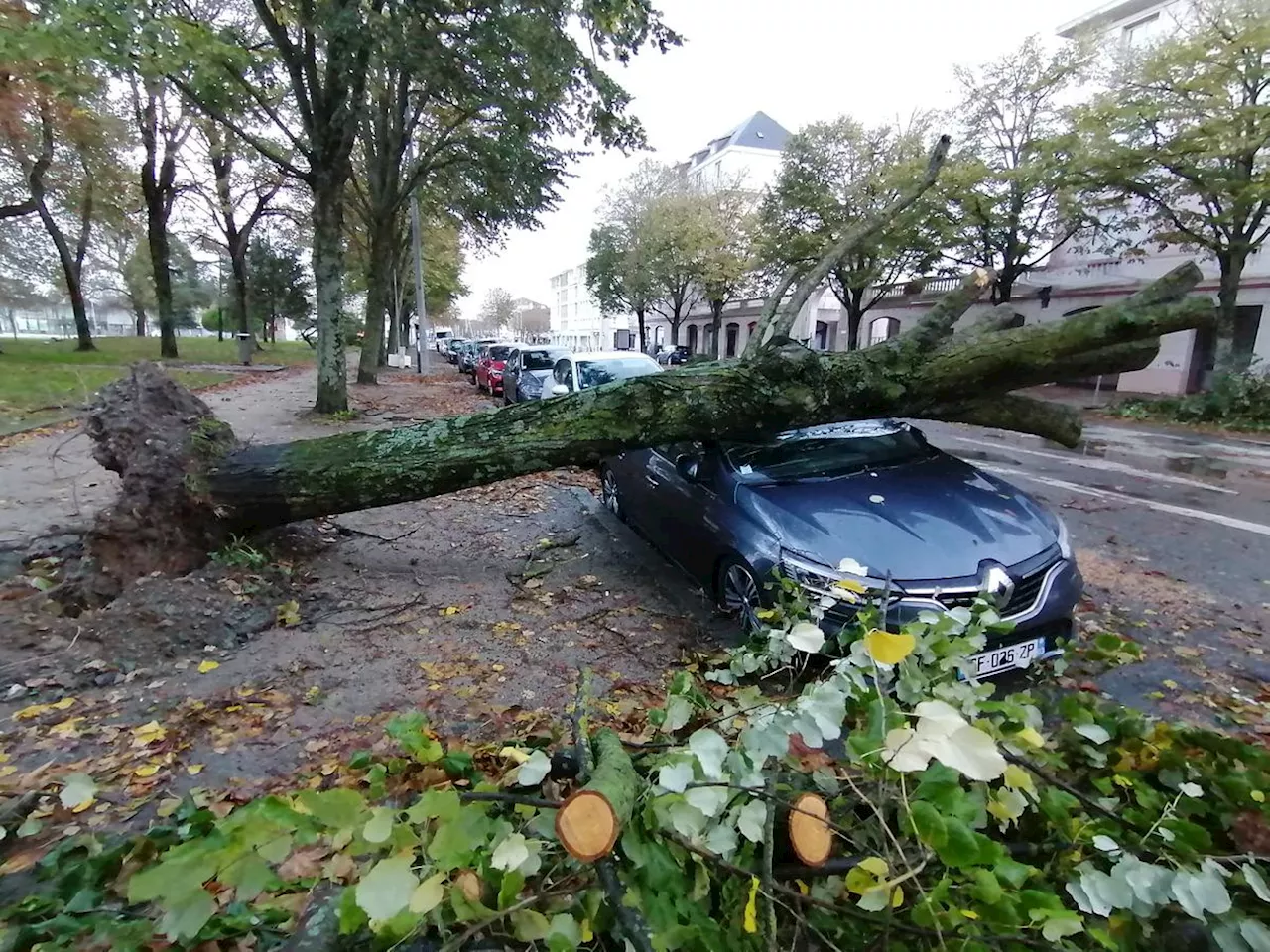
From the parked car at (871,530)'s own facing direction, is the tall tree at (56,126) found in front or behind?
behind

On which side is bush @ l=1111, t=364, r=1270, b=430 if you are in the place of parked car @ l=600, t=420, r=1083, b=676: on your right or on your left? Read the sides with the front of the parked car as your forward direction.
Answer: on your left

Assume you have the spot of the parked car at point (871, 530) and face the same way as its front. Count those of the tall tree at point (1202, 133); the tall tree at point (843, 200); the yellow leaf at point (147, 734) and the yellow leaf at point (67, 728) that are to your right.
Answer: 2

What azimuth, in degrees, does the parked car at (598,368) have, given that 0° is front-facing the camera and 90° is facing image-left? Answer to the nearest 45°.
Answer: approximately 315°

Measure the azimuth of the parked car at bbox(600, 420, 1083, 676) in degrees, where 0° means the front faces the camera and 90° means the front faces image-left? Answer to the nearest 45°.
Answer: approximately 315°

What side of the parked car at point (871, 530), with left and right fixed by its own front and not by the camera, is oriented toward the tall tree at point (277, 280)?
back

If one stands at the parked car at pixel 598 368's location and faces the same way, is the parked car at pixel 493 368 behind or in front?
behind

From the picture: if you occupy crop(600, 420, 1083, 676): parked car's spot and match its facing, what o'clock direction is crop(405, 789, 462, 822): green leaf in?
The green leaf is roughly at 2 o'clock from the parked car.

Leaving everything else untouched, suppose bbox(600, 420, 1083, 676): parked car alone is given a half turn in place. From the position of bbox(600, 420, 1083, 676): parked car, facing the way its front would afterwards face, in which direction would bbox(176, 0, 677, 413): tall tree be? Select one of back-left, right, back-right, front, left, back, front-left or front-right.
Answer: front

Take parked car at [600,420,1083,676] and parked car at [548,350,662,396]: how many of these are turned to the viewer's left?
0
